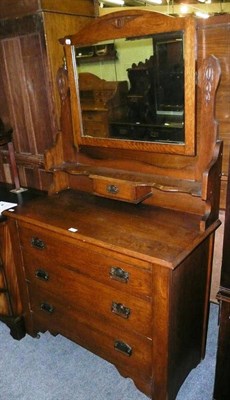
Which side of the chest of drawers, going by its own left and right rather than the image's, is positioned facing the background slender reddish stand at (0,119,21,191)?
right

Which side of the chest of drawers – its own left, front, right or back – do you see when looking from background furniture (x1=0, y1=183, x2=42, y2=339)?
right

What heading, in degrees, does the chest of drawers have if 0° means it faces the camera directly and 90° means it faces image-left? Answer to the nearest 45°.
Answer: approximately 45°
